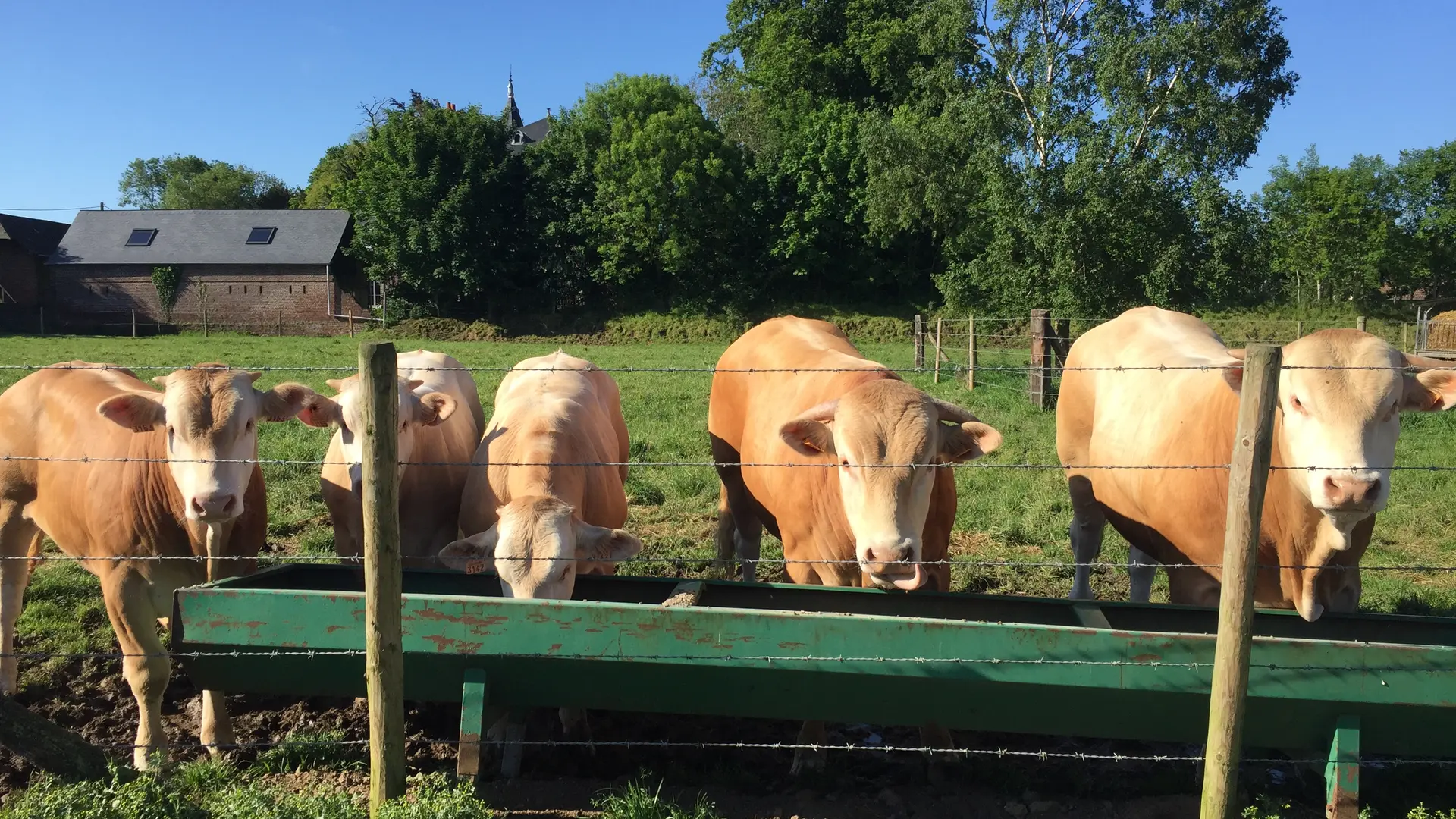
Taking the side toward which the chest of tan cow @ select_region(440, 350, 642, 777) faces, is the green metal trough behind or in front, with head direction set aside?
in front

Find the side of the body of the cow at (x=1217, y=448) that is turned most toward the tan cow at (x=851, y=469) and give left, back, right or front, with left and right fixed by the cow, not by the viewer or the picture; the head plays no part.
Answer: right

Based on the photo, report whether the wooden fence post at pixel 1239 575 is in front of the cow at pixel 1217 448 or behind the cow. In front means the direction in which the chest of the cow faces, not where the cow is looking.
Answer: in front

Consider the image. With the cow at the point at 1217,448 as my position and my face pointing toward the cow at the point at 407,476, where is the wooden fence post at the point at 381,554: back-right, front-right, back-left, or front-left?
front-left

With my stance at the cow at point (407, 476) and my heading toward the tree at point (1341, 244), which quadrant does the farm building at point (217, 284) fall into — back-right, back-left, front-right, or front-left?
front-left

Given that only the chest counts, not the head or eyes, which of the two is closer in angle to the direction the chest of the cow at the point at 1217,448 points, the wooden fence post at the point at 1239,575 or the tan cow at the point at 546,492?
the wooden fence post

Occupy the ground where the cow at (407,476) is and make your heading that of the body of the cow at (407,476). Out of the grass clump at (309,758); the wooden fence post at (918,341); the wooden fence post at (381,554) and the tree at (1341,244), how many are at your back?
2

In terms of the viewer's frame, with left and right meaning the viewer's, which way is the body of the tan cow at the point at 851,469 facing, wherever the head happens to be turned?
facing the viewer and to the right of the viewer

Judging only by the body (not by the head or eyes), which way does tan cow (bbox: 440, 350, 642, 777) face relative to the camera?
toward the camera

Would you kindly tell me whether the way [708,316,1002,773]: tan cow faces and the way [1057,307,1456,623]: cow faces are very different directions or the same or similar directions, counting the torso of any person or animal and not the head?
same or similar directions

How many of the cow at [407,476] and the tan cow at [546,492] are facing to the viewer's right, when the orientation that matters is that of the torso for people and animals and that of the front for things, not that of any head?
0

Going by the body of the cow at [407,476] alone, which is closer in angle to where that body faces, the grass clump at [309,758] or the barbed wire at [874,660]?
the grass clump

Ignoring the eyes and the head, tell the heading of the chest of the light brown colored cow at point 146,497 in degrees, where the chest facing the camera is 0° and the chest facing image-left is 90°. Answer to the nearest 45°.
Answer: approximately 315°
